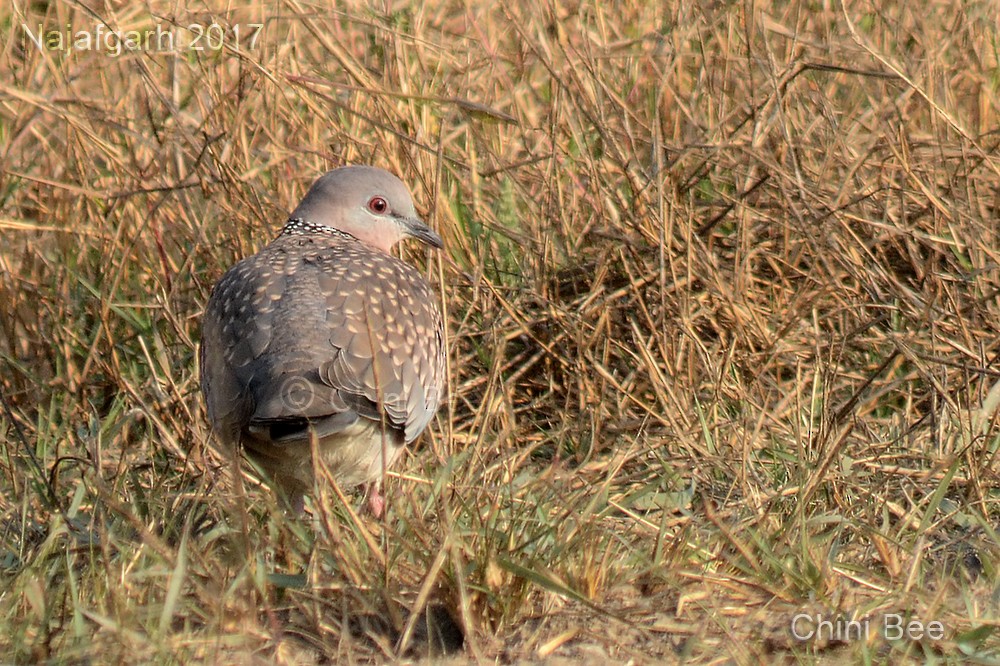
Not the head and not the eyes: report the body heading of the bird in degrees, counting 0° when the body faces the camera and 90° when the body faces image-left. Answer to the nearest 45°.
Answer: approximately 180°
